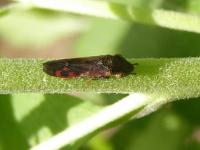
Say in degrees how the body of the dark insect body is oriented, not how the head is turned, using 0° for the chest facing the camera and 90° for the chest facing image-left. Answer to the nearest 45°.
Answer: approximately 270°
